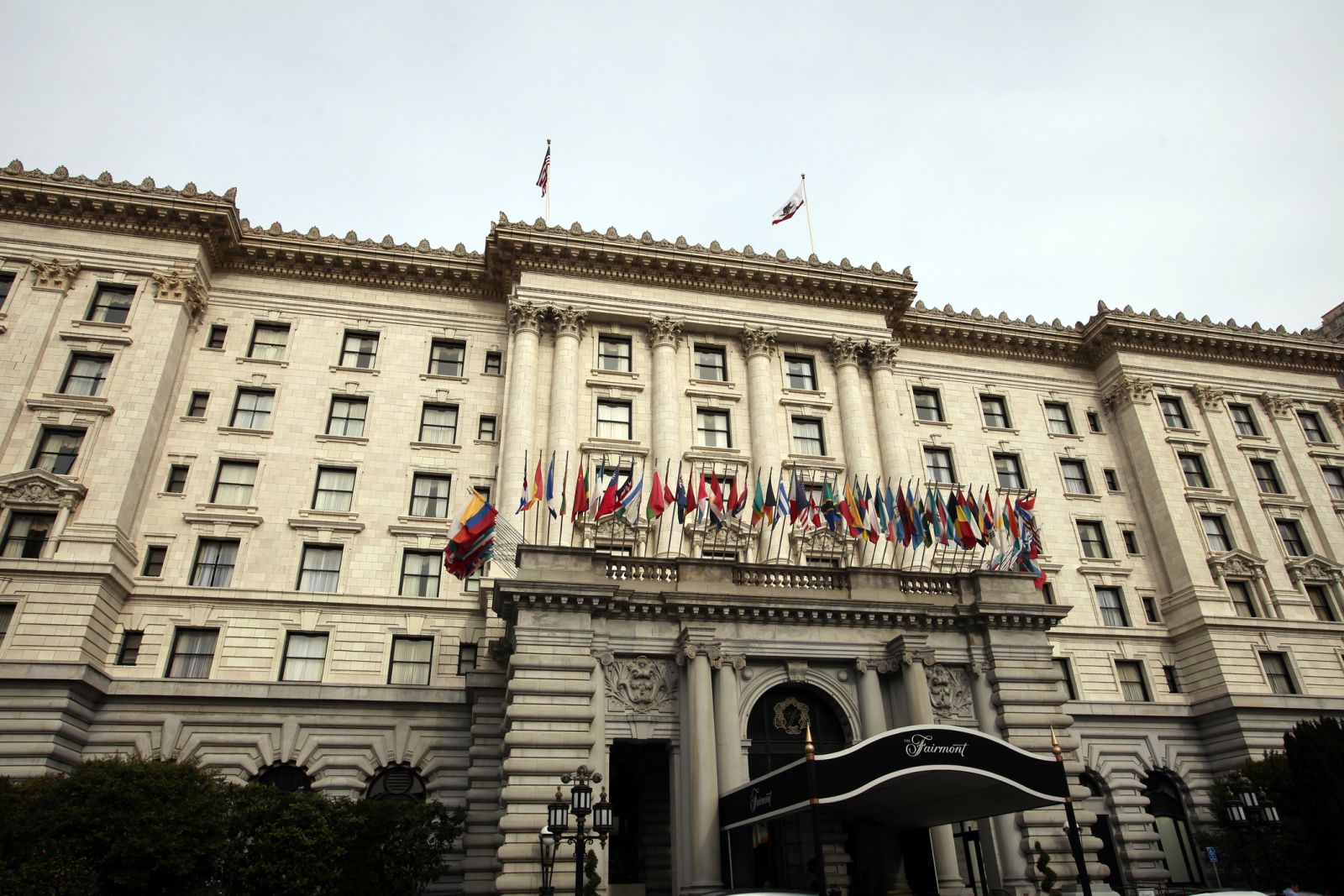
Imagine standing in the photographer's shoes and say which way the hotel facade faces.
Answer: facing the viewer
